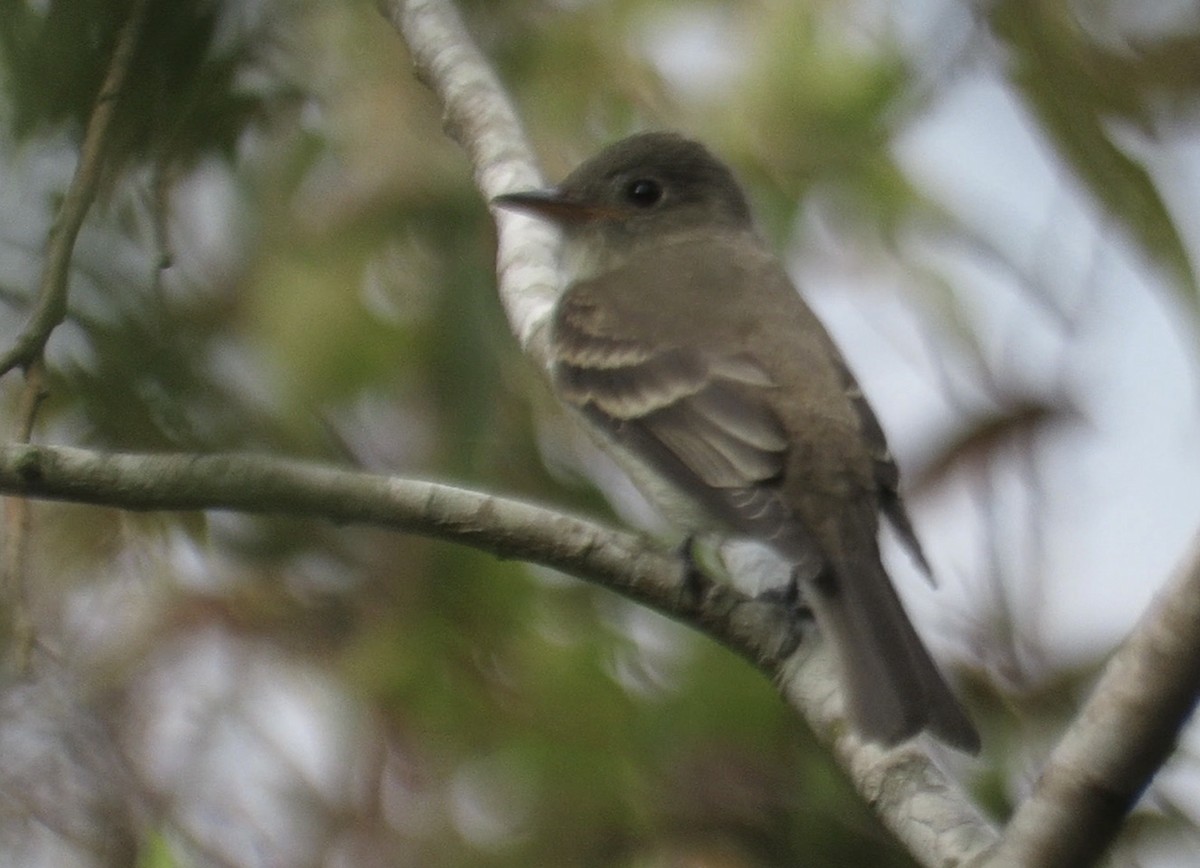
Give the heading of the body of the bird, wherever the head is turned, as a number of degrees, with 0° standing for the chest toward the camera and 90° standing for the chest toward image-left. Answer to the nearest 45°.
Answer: approximately 135°
